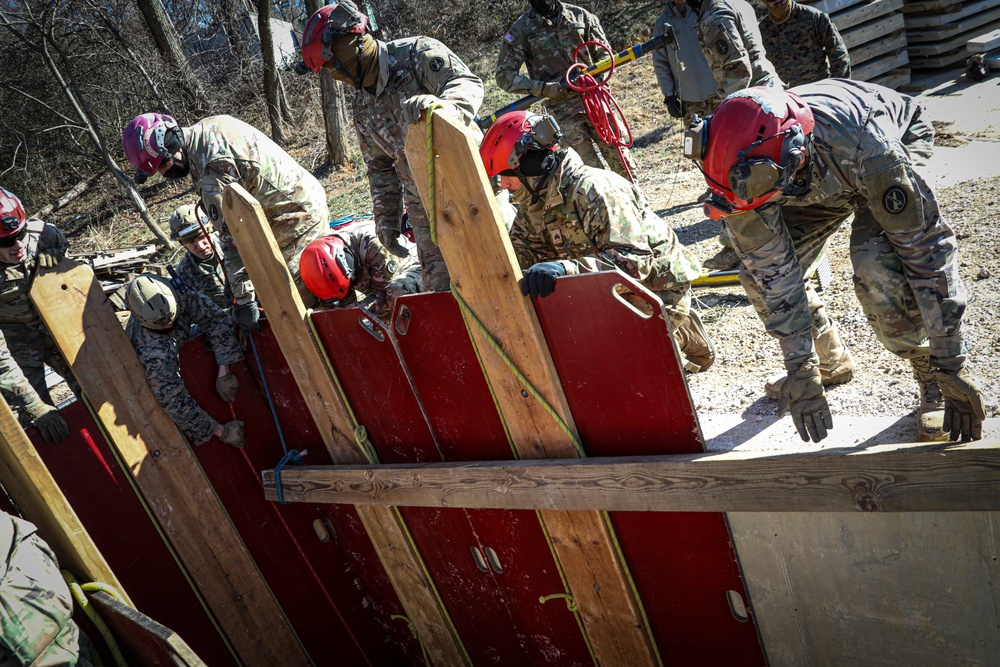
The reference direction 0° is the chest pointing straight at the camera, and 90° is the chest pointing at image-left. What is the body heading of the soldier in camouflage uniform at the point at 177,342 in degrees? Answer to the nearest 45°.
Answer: approximately 315°

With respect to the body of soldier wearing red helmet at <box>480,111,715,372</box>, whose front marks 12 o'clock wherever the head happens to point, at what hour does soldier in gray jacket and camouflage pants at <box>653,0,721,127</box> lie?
The soldier in gray jacket and camouflage pants is roughly at 5 o'clock from the soldier wearing red helmet.

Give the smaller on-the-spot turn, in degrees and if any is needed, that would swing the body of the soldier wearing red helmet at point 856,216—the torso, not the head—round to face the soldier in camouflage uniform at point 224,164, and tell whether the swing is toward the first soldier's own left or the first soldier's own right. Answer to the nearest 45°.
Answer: approximately 45° to the first soldier's own right

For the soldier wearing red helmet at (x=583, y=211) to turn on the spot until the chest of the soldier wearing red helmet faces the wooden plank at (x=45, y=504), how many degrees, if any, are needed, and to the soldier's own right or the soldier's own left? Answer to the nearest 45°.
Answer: approximately 45° to the soldier's own right

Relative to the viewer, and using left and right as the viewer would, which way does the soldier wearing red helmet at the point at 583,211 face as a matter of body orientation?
facing the viewer and to the left of the viewer

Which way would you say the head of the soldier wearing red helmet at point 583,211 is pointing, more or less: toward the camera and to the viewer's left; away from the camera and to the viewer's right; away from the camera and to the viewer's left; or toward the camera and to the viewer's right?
toward the camera and to the viewer's left

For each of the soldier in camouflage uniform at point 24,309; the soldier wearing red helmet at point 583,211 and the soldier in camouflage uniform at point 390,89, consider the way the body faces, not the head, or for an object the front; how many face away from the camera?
0

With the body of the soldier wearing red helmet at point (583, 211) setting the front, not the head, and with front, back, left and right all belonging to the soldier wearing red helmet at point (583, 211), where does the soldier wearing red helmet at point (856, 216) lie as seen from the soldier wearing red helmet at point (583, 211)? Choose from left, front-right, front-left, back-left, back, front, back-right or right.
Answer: left

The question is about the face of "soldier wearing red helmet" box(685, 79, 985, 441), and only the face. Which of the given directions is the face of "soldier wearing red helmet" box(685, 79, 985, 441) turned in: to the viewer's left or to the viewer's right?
to the viewer's left

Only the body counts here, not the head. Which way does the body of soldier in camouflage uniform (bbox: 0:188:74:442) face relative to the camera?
toward the camera

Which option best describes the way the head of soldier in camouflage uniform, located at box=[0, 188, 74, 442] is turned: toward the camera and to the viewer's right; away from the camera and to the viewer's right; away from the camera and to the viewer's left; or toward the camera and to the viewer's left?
toward the camera and to the viewer's right

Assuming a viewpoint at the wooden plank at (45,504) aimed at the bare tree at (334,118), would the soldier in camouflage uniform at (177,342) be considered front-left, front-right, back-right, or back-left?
front-right

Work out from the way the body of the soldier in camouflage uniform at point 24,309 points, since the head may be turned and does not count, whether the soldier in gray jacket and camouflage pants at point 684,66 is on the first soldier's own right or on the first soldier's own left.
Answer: on the first soldier's own left

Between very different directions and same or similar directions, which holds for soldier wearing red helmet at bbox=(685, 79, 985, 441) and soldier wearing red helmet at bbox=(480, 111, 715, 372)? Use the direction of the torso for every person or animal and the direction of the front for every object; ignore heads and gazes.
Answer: same or similar directions

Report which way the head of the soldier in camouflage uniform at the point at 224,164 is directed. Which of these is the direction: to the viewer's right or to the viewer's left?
to the viewer's left

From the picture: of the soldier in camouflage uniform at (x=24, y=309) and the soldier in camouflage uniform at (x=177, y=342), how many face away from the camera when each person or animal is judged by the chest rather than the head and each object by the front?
0
